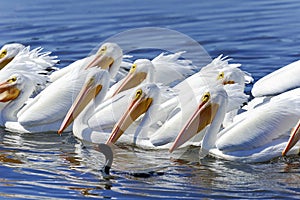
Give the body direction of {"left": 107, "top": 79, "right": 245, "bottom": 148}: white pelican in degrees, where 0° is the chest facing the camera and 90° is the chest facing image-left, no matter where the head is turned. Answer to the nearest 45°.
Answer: approximately 90°

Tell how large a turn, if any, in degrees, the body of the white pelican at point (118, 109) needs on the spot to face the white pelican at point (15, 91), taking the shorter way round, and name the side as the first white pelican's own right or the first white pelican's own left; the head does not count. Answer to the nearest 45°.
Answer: approximately 45° to the first white pelican's own right

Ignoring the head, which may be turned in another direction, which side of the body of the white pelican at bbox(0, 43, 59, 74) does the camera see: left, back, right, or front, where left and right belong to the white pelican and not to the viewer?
left

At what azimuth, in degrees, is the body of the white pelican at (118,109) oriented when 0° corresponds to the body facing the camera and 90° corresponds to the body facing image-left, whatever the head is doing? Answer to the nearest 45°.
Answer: approximately 90°

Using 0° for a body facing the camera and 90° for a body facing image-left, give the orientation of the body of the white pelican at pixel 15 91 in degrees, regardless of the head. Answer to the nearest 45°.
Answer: approximately 90°

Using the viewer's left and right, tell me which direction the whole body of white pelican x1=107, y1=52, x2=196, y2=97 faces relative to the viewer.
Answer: facing to the left of the viewer

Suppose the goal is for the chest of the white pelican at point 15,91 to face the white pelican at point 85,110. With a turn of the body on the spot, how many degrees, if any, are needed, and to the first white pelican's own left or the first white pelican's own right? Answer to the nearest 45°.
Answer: approximately 135° to the first white pelican's own left

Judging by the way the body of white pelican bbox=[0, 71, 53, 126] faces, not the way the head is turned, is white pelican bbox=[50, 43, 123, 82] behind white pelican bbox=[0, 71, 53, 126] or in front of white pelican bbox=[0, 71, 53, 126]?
behind

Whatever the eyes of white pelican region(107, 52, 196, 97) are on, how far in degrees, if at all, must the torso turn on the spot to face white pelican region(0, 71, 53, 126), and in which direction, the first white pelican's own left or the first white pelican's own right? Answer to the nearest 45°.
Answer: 0° — it already faces it

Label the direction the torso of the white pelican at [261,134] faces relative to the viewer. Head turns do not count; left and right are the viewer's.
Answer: facing to the left of the viewer
